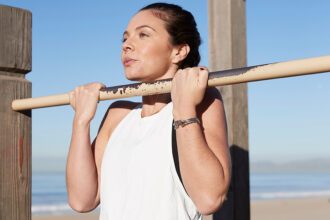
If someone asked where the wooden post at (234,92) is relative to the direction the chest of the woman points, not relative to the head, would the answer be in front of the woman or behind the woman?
behind

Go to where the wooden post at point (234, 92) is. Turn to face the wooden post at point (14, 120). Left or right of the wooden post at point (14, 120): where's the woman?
left

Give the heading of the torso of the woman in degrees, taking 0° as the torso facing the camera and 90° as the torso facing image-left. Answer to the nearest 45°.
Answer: approximately 45°
